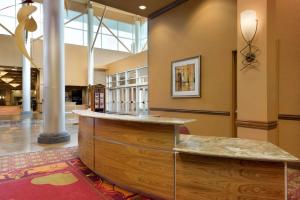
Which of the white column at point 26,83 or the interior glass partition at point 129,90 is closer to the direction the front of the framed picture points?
the white column

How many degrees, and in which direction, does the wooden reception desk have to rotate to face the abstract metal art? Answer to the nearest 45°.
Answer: approximately 45° to its right

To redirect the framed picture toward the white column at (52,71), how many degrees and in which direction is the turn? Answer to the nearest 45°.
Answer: approximately 45° to its right

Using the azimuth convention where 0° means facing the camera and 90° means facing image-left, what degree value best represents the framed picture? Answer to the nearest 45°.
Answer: approximately 45°

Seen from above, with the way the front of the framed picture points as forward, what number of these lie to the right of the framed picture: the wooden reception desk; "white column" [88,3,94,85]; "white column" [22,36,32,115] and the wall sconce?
2

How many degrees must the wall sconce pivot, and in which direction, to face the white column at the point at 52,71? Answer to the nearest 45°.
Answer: approximately 90° to its right

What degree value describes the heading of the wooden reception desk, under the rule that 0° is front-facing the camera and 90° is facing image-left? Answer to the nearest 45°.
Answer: approximately 45°

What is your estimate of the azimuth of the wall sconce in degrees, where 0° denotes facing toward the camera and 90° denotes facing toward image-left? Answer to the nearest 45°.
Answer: approximately 0°

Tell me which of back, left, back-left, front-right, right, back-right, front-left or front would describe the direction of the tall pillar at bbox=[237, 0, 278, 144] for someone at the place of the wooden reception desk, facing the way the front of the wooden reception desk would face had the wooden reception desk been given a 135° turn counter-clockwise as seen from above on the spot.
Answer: front-left

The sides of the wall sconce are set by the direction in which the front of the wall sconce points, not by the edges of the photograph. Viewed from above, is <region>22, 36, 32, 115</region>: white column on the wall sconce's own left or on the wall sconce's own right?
on the wall sconce's own right

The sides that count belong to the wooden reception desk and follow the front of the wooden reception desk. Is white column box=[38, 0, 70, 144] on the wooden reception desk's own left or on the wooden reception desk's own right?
on the wooden reception desk's own right

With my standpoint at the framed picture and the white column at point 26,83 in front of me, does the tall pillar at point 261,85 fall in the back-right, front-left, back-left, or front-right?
back-left

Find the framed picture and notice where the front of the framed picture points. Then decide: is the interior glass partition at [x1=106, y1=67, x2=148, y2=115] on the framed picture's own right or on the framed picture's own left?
on the framed picture's own right

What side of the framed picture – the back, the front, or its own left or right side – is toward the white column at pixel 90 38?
right

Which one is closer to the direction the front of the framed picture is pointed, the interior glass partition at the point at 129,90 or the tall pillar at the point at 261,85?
the tall pillar
